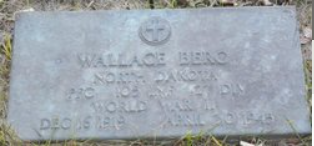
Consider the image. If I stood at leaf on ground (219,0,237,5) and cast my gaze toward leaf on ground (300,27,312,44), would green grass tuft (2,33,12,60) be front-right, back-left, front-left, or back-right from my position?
back-right

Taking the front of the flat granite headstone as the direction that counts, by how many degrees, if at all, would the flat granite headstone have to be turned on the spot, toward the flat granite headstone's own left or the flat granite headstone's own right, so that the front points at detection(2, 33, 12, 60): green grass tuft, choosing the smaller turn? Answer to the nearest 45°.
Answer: approximately 90° to the flat granite headstone's own right

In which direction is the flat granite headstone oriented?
toward the camera

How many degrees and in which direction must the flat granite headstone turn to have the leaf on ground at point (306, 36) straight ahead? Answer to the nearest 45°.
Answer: approximately 90° to its left

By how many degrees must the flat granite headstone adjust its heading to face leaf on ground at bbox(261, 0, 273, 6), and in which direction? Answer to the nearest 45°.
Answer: approximately 135° to its left

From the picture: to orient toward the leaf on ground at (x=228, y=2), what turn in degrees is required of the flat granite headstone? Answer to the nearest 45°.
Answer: approximately 135° to its left
